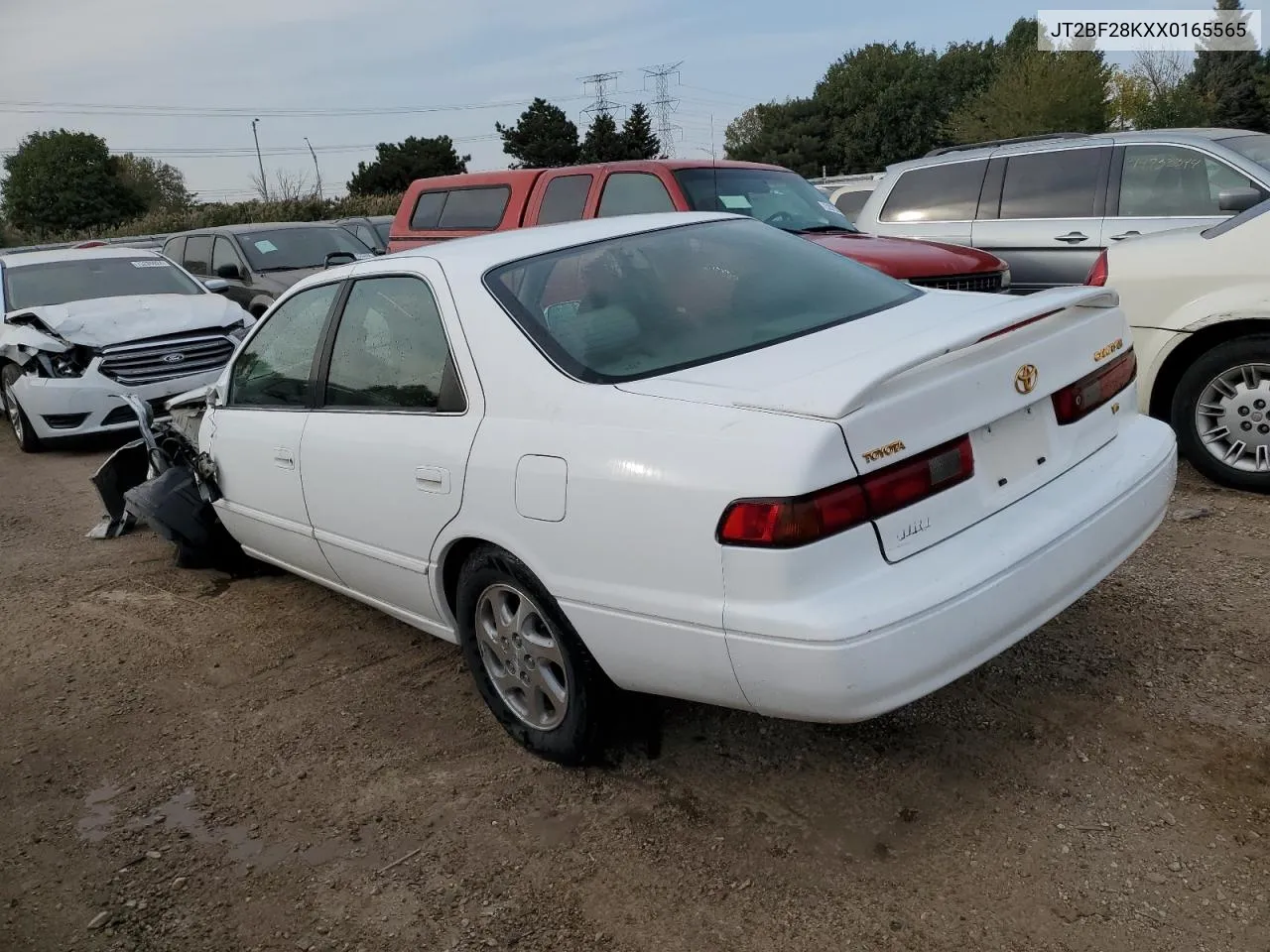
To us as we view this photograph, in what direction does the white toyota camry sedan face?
facing away from the viewer and to the left of the viewer

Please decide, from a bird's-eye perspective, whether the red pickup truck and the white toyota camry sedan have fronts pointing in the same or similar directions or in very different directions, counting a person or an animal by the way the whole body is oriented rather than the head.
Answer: very different directions

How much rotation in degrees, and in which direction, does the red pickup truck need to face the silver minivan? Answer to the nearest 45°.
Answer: approximately 45° to its left

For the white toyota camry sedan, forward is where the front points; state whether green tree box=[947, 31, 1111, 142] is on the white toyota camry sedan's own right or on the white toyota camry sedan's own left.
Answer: on the white toyota camry sedan's own right

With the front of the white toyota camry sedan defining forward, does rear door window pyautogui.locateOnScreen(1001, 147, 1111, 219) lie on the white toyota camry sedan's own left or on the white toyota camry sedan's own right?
on the white toyota camry sedan's own right

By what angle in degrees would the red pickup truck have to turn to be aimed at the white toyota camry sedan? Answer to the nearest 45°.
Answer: approximately 45° to its right

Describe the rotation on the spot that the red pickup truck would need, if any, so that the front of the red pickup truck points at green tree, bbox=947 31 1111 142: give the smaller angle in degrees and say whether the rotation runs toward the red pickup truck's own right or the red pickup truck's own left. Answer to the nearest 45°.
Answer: approximately 135° to the red pickup truck's own left

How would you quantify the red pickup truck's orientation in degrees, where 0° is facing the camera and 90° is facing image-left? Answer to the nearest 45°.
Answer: approximately 315°
